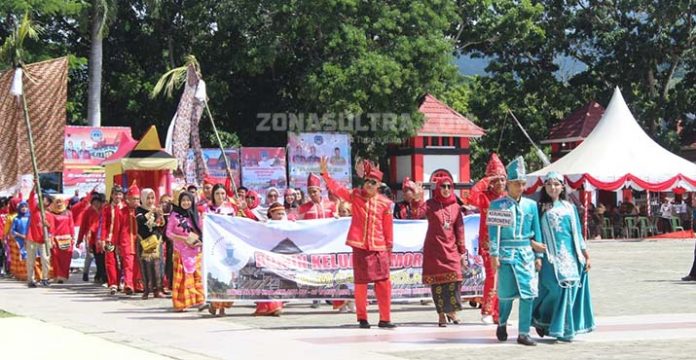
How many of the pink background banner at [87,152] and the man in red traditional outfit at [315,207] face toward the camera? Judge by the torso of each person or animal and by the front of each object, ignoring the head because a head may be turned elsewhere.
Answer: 2

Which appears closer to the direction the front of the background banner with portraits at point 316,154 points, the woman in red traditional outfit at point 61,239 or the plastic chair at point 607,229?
the woman in red traditional outfit

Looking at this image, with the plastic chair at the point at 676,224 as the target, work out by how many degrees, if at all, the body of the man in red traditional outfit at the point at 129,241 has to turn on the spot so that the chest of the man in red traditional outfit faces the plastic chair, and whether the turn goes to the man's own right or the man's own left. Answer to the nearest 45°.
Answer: approximately 90° to the man's own left

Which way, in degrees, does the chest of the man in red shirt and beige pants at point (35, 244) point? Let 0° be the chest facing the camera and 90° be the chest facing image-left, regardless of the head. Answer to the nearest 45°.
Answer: approximately 315°

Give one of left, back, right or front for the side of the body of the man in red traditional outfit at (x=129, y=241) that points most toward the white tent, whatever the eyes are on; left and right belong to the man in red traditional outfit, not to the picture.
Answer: left

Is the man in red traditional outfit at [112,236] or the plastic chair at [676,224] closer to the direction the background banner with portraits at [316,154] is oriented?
the man in red traditional outfit
